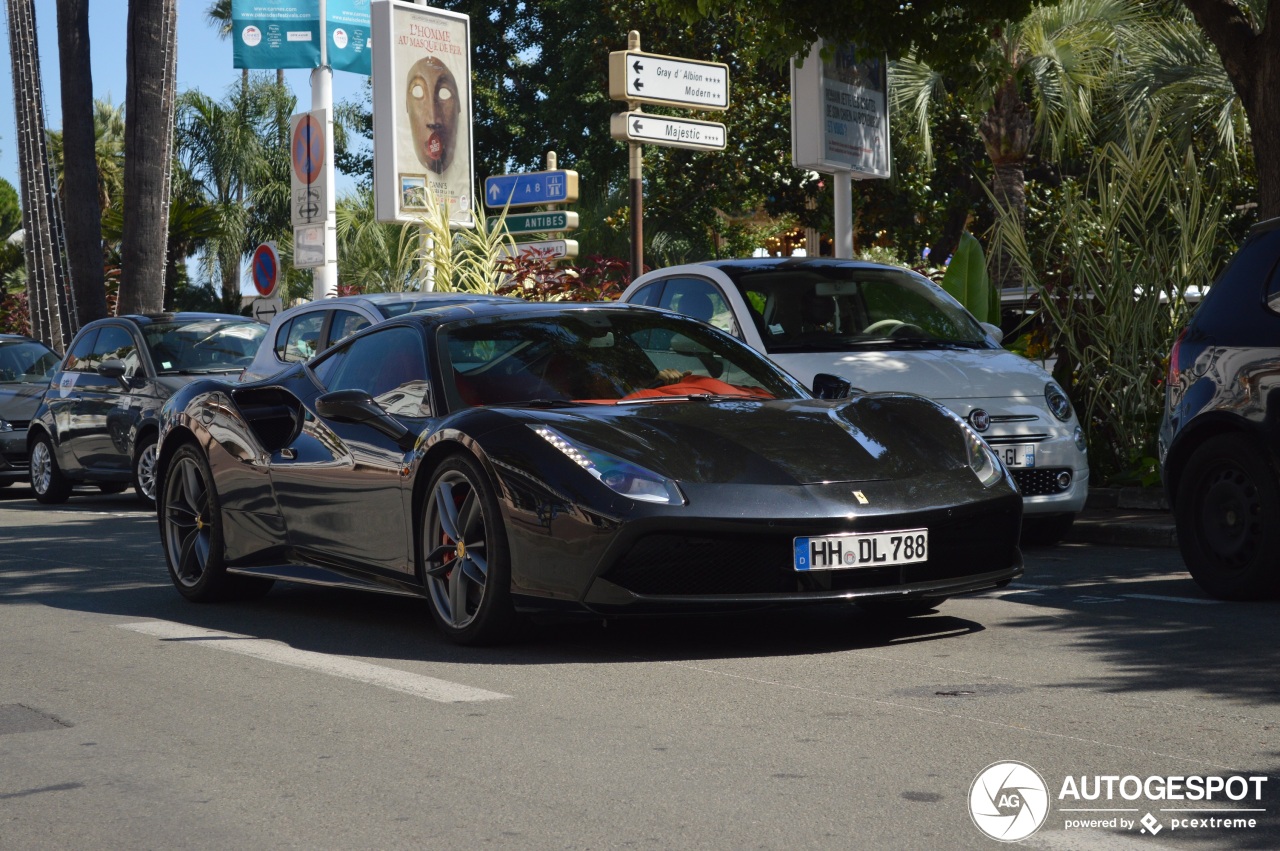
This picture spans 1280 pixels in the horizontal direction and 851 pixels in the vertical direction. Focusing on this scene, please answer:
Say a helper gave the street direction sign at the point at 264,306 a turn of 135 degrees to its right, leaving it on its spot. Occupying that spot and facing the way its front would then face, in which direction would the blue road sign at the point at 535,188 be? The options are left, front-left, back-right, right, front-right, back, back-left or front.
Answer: right

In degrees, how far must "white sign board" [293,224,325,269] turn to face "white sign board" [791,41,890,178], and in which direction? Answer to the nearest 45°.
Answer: approximately 45° to its left

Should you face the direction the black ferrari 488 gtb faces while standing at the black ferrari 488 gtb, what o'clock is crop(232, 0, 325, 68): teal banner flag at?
The teal banner flag is roughly at 7 o'clock from the black ferrari 488 gtb.

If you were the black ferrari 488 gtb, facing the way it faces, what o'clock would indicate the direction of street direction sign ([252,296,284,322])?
The street direction sign is roughly at 7 o'clock from the black ferrari 488 gtb.

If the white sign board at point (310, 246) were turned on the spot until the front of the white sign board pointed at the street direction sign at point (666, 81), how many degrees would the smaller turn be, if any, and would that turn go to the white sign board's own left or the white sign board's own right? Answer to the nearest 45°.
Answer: approximately 45° to the white sign board's own left

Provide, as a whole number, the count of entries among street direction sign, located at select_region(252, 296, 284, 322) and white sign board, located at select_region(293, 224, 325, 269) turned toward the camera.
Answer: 2

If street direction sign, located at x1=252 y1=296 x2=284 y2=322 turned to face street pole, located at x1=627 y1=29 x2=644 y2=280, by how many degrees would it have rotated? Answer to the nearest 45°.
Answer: approximately 45° to its left
